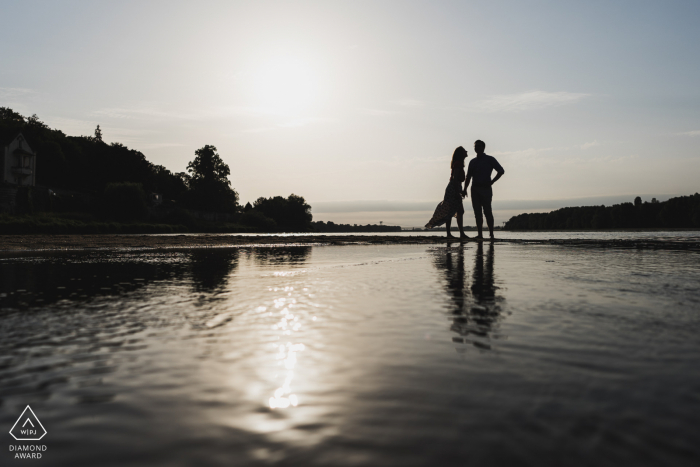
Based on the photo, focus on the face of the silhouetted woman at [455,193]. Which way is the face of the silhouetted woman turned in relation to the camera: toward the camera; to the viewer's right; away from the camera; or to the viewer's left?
to the viewer's right

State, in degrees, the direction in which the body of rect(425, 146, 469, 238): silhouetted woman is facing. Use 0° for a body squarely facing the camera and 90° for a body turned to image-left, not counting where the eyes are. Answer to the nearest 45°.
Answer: approximately 270°
